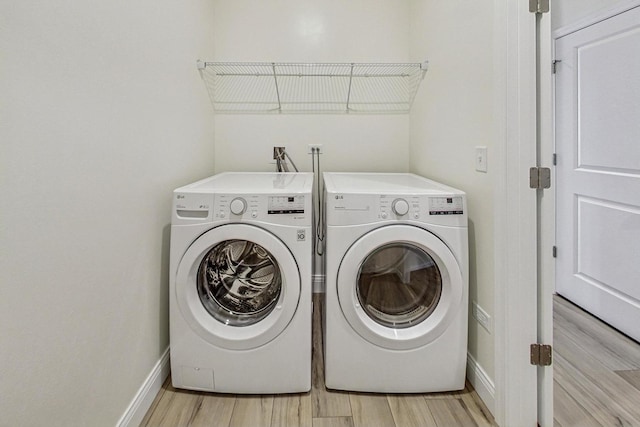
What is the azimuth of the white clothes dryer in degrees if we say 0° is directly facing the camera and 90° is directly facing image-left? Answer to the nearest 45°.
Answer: approximately 0°

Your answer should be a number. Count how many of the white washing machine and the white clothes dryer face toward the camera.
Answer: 2

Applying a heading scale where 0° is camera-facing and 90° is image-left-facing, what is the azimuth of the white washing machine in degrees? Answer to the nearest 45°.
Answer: approximately 0°
